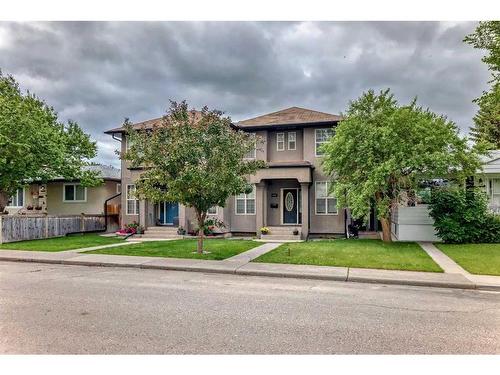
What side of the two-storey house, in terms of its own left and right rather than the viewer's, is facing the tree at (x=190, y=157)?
front

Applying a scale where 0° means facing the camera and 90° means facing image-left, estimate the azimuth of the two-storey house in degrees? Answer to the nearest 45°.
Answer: approximately 0°

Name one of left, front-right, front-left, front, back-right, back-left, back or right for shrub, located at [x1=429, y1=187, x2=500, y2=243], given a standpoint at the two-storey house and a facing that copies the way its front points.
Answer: front-left

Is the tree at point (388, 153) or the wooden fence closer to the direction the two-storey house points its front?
the tree

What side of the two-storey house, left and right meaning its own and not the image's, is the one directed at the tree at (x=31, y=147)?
right

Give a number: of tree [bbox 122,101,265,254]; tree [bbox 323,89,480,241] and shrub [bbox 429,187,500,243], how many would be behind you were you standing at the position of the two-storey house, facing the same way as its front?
0

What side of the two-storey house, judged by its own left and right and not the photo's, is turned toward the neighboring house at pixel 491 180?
left

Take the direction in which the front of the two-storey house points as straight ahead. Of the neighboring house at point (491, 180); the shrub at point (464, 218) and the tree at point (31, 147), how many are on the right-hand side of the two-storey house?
1

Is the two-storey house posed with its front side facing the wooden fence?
no

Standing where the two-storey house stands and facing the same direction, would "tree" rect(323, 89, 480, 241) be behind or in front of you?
in front

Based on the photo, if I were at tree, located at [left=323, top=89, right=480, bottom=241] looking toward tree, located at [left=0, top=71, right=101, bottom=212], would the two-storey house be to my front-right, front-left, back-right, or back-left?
front-right

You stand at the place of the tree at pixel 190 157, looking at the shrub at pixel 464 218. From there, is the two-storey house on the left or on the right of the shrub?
left
